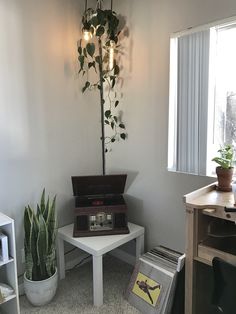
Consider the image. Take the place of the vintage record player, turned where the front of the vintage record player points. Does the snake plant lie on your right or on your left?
on your right

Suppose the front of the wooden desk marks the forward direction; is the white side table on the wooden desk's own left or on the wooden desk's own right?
on the wooden desk's own right

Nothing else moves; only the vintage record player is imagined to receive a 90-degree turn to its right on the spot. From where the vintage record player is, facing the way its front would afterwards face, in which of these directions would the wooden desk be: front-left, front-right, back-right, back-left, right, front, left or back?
back-left

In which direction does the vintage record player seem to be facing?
toward the camera

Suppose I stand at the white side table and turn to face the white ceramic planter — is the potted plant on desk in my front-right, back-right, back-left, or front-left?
back-left

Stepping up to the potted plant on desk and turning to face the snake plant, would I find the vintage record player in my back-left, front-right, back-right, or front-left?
front-right

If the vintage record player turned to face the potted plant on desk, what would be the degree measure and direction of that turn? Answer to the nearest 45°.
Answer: approximately 45° to its left
